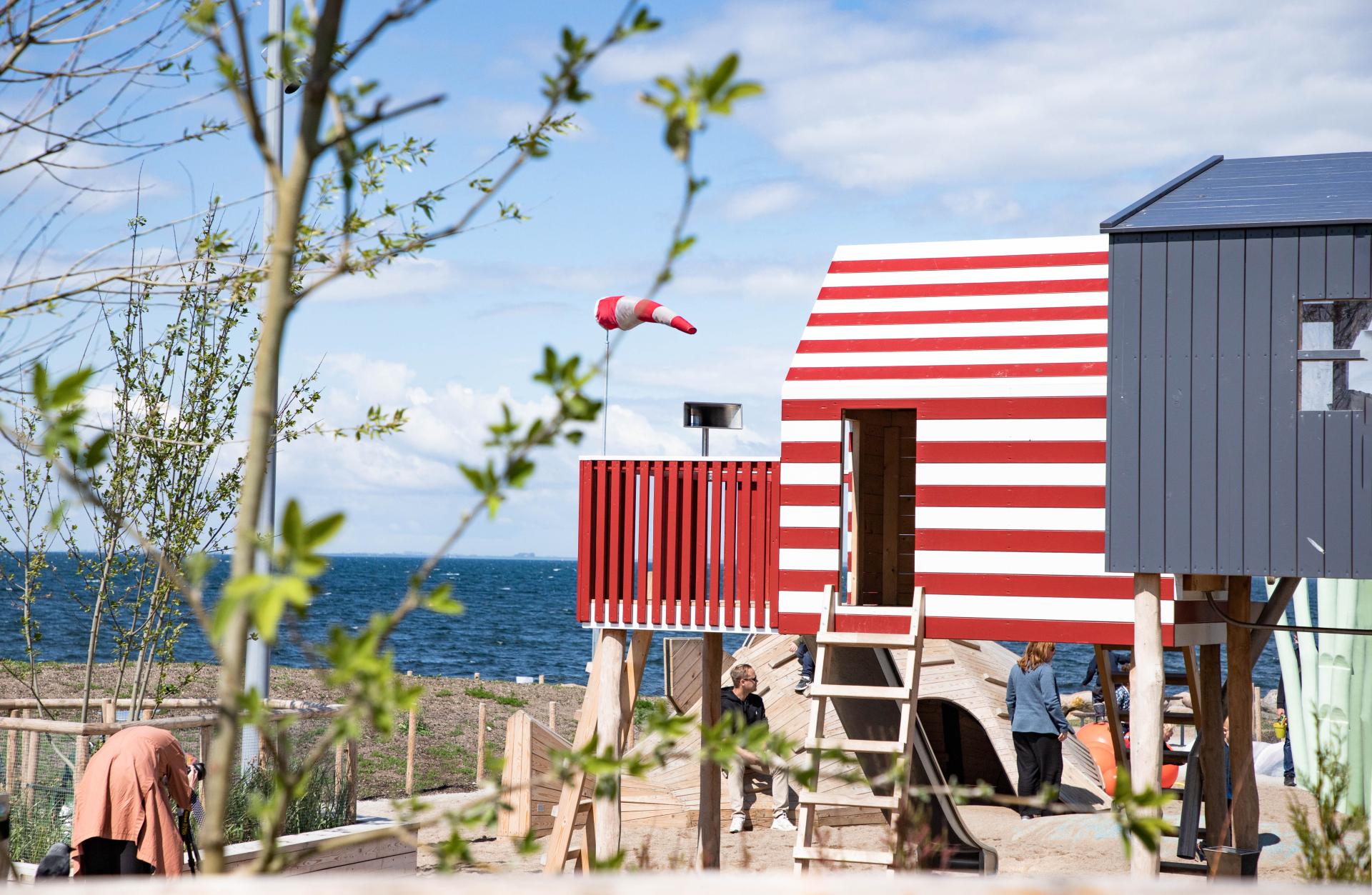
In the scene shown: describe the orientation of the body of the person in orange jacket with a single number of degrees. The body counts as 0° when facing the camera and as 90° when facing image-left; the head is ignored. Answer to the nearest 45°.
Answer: approximately 225°

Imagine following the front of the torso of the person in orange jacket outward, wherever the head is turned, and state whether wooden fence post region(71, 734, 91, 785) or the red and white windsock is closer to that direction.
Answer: the red and white windsock

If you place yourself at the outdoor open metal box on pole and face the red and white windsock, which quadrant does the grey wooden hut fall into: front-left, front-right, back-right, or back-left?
back-right

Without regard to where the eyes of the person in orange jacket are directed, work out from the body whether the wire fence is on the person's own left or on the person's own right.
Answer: on the person's own left

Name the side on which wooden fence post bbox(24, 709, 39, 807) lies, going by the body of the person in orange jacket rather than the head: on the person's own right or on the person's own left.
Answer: on the person's own left

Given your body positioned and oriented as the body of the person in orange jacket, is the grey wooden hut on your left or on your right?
on your right
